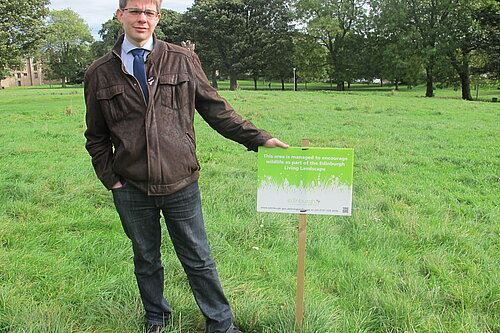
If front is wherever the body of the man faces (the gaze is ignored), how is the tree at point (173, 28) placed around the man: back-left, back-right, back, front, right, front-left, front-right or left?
back

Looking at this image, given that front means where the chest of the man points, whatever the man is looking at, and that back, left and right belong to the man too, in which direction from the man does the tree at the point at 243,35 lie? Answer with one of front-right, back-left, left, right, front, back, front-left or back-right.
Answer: back

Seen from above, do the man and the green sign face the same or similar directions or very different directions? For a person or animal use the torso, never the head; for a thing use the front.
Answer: same or similar directions

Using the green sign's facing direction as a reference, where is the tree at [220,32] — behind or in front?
behind

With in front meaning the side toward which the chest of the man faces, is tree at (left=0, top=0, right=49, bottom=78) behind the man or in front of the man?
behind

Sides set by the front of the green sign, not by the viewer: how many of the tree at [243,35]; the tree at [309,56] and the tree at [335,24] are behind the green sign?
3

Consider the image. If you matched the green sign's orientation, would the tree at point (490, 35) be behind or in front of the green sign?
behind

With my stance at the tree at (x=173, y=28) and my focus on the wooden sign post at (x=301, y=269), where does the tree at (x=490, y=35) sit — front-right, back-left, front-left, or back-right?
front-left

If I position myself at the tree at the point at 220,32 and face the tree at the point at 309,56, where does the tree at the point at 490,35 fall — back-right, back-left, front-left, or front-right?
front-right

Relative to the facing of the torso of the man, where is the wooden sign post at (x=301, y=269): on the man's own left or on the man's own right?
on the man's own left

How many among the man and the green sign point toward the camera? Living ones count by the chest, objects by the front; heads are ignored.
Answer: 2

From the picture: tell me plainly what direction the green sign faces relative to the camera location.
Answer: facing the viewer

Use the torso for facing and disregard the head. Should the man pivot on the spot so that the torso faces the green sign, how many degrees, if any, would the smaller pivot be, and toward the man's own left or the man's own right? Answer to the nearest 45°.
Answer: approximately 90° to the man's own left

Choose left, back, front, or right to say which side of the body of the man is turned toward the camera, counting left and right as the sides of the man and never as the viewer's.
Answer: front
